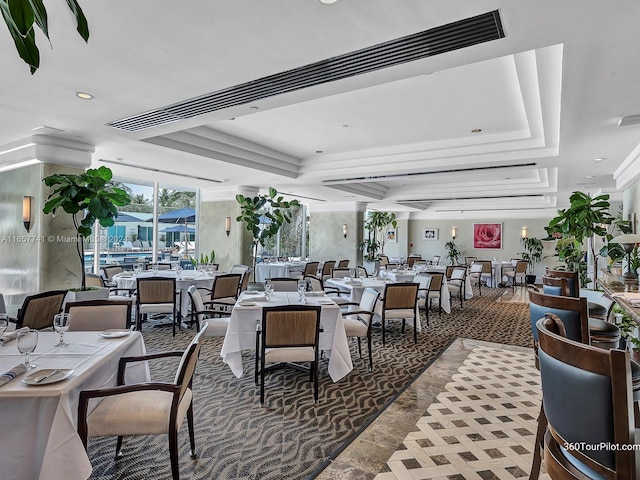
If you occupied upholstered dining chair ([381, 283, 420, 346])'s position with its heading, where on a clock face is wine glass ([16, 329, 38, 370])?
The wine glass is roughly at 7 o'clock from the upholstered dining chair.

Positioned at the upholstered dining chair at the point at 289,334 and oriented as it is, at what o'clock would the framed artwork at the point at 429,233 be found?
The framed artwork is roughly at 1 o'clock from the upholstered dining chair.

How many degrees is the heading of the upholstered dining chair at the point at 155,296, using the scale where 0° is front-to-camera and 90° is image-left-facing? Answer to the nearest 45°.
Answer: approximately 180°

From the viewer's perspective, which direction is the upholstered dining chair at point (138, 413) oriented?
to the viewer's left

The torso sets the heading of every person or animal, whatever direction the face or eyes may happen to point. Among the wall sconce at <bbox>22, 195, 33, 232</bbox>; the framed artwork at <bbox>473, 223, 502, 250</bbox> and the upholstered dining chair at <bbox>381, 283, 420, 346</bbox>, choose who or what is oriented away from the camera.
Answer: the upholstered dining chair

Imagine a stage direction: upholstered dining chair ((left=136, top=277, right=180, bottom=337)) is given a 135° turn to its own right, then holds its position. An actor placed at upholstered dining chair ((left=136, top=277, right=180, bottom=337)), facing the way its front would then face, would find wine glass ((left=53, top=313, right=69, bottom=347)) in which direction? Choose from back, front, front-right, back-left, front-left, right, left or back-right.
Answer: front-right

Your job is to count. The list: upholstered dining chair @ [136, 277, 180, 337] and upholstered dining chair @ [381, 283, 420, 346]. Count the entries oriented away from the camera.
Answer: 2

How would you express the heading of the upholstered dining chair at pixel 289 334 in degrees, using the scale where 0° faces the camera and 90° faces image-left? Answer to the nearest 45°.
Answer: approximately 180°

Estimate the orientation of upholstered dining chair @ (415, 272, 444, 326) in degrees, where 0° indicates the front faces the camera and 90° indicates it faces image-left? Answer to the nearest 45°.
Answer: approximately 135°

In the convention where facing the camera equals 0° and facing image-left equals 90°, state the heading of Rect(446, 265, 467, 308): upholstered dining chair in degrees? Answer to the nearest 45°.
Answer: approximately 135°

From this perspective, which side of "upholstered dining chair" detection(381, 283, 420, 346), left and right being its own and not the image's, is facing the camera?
back

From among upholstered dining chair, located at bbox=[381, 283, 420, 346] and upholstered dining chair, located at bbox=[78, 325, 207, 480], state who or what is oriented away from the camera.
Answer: upholstered dining chair, located at bbox=[381, 283, 420, 346]

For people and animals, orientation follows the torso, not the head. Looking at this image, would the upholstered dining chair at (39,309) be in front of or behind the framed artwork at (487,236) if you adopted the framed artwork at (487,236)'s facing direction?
in front

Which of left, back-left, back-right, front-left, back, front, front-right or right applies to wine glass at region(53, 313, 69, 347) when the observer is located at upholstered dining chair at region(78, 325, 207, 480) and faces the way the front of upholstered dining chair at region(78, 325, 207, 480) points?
front-right

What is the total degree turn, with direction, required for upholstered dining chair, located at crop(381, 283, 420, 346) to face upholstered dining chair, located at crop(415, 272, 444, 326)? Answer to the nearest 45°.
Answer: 0° — it already faces it
